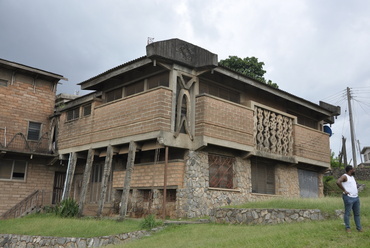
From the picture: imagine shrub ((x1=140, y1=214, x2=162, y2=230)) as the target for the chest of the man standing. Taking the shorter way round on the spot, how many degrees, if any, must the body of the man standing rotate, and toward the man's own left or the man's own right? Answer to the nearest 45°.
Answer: approximately 135° to the man's own right

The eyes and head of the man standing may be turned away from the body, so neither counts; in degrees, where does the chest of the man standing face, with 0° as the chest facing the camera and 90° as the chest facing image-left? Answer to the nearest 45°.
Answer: approximately 315°

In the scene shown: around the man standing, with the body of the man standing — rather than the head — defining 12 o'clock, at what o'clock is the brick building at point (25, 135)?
The brick building is roughly at 5 o'clock from the man standing.

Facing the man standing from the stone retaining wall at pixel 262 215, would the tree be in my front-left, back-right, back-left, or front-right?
back-left

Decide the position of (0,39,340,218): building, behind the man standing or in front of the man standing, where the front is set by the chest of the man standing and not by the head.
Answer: behind

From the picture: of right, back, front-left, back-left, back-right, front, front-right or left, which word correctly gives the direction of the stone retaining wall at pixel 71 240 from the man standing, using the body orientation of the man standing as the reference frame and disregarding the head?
back-right

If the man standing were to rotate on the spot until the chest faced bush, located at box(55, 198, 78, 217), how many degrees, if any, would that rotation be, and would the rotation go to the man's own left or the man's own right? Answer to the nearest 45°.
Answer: approximately 135° to the man's own right
